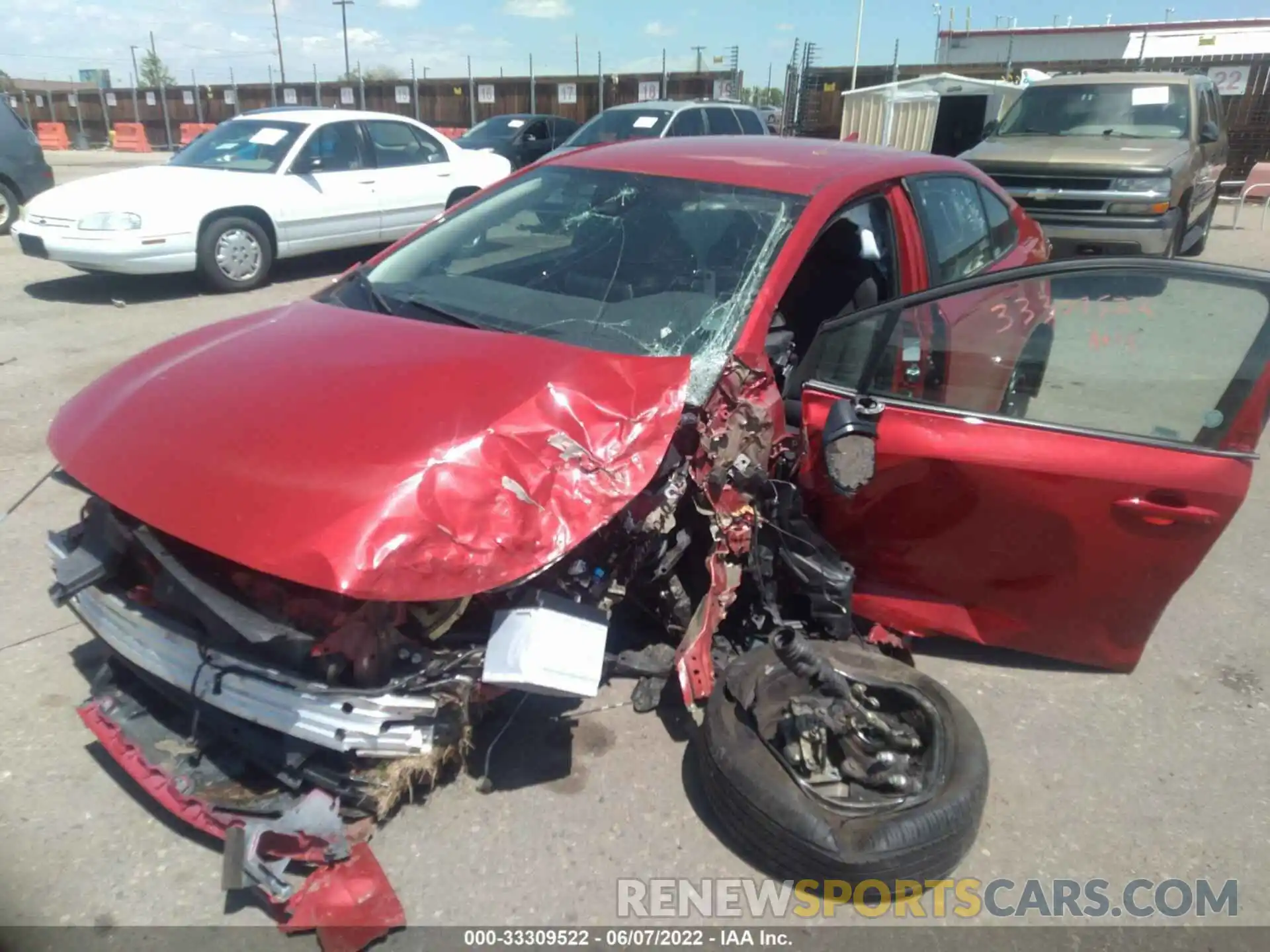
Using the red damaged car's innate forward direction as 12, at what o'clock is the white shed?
The white shed is roughly at 5 o'clock from the red damaged car.

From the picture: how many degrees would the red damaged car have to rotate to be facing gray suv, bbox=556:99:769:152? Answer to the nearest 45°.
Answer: approximately 135° to its right

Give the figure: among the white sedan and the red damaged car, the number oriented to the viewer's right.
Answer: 0

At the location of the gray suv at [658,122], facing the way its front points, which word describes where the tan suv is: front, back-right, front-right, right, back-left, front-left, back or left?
left

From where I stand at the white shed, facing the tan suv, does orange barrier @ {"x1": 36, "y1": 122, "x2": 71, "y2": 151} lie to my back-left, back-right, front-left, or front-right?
back-right

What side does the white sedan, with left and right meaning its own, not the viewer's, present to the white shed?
back

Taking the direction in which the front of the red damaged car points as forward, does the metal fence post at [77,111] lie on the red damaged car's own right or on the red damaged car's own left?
on the red damaged car's own right

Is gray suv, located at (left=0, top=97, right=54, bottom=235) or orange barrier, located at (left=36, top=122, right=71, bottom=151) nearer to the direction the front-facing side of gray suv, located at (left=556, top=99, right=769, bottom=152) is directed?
the gray suv

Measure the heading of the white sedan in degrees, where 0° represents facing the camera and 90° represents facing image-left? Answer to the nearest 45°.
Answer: approximately 45°

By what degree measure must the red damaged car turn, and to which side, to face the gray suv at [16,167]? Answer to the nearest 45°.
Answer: approximately 90° to its right

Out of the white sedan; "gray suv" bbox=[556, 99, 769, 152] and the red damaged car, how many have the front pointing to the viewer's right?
0

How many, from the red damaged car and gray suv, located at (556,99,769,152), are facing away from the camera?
0

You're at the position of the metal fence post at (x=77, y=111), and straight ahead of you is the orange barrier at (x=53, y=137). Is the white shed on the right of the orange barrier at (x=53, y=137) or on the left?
left

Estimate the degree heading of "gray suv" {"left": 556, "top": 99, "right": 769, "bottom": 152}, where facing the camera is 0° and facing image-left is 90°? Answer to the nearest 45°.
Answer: approximately 45°

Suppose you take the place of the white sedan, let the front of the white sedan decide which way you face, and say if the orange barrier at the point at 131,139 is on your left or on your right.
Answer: on your right

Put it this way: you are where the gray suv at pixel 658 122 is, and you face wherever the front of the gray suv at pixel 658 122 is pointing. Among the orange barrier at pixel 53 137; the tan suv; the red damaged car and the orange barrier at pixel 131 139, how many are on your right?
2

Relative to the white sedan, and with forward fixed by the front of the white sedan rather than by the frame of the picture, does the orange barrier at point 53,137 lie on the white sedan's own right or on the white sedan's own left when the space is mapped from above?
on the white sedan's own right
